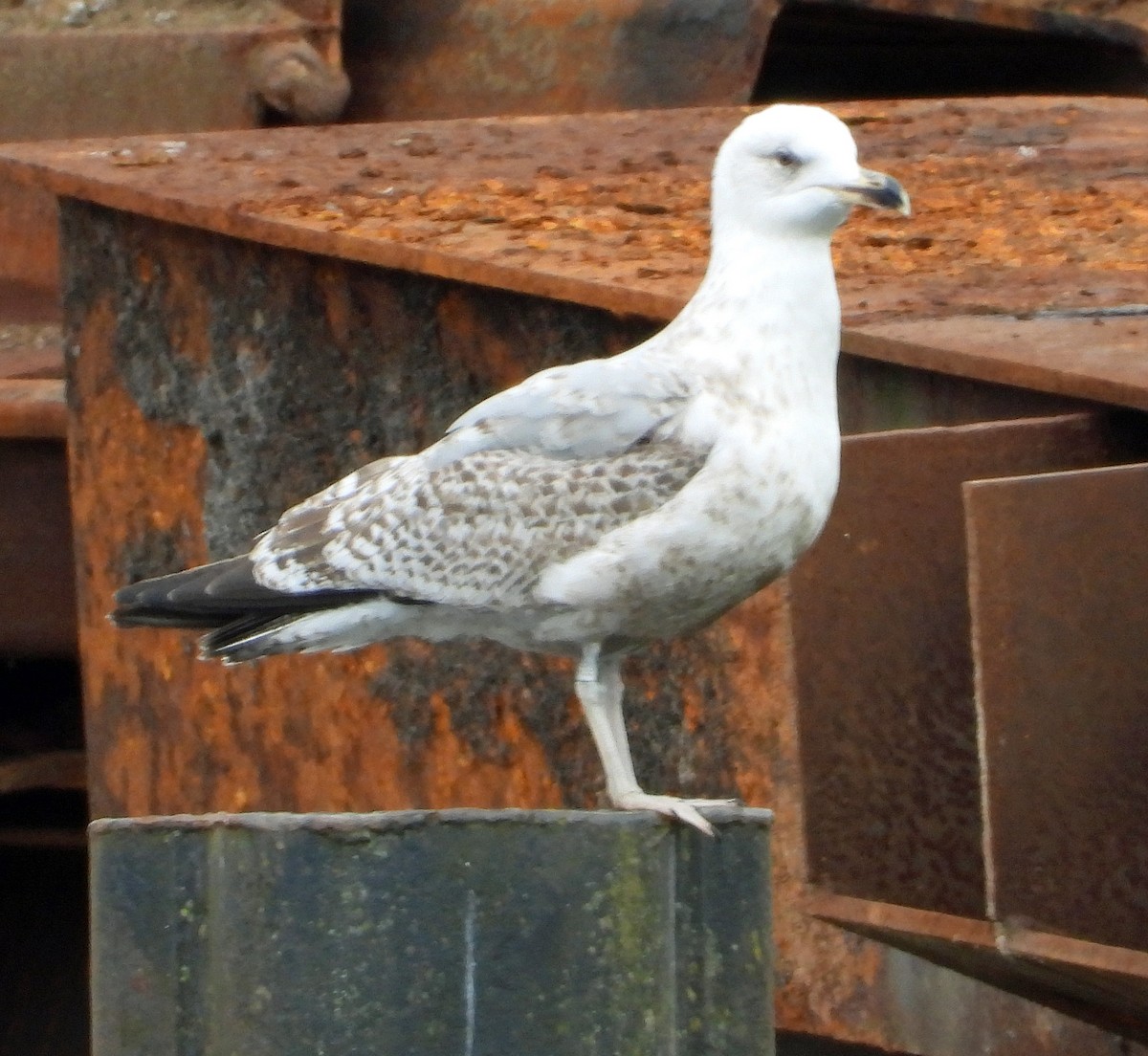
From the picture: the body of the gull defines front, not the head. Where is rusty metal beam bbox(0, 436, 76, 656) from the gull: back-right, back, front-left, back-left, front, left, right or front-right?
back-left

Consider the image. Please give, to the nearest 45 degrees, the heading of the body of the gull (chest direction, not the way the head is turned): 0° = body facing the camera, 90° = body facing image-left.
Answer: approximately 270°

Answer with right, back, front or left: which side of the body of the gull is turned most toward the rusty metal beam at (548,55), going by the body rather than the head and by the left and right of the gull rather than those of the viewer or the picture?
left
